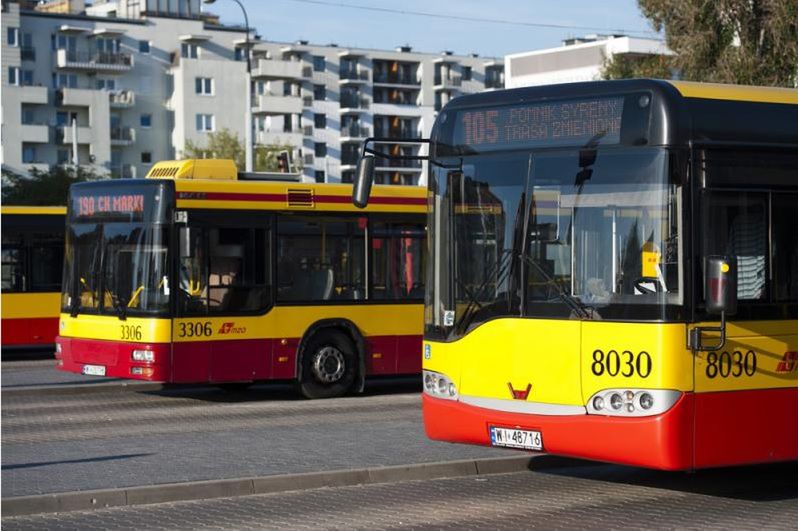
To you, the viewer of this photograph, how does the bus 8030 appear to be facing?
facing the viewer and to the left of the viewer

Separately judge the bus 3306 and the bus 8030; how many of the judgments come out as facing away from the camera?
0

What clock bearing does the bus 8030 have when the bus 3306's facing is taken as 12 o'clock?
The bus 8030 is roughly at 10 o'clock from the bus 3306.

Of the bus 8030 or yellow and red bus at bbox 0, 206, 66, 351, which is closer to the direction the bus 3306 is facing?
the bus 8030

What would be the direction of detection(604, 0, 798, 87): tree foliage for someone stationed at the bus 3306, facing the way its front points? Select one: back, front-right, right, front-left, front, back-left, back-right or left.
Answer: back

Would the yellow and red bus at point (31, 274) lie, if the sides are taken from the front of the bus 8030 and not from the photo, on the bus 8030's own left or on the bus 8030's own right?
on the bus 8030's own right

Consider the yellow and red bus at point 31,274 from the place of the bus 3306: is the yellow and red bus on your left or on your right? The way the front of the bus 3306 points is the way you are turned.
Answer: on your right

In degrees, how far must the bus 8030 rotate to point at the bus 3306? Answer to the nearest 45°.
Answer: approximately 90° to its right
